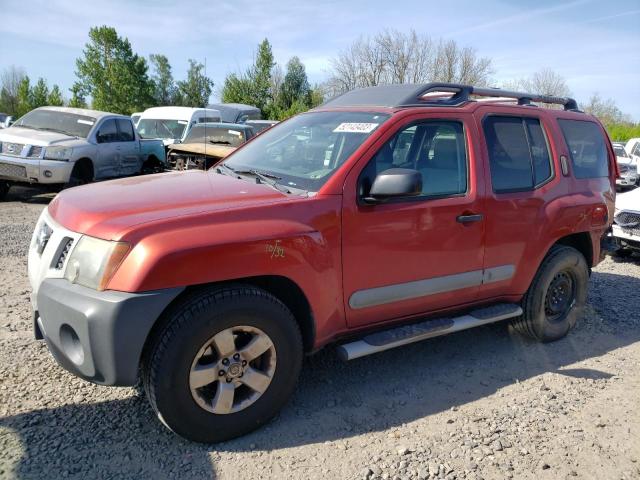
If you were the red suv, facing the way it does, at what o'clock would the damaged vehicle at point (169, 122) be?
The damaged vehicle is roughly at 4 o'clock from the red suv.

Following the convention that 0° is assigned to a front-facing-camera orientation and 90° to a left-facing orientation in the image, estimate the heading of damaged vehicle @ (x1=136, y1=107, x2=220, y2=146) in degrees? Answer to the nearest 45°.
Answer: approximately 45°

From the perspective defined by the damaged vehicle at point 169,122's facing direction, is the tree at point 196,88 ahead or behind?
behind

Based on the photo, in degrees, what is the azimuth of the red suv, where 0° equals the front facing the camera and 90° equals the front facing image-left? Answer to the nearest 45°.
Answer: approximately 45°

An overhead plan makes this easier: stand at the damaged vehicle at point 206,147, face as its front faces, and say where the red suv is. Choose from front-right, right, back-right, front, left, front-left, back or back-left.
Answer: front-left

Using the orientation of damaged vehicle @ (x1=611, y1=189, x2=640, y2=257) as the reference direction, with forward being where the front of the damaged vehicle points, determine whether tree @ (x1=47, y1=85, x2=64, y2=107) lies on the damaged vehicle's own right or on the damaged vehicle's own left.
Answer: on the damaged vehicle's own right

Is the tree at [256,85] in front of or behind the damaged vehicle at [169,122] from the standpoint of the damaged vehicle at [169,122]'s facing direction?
behind

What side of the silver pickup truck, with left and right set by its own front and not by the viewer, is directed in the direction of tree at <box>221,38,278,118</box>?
back
